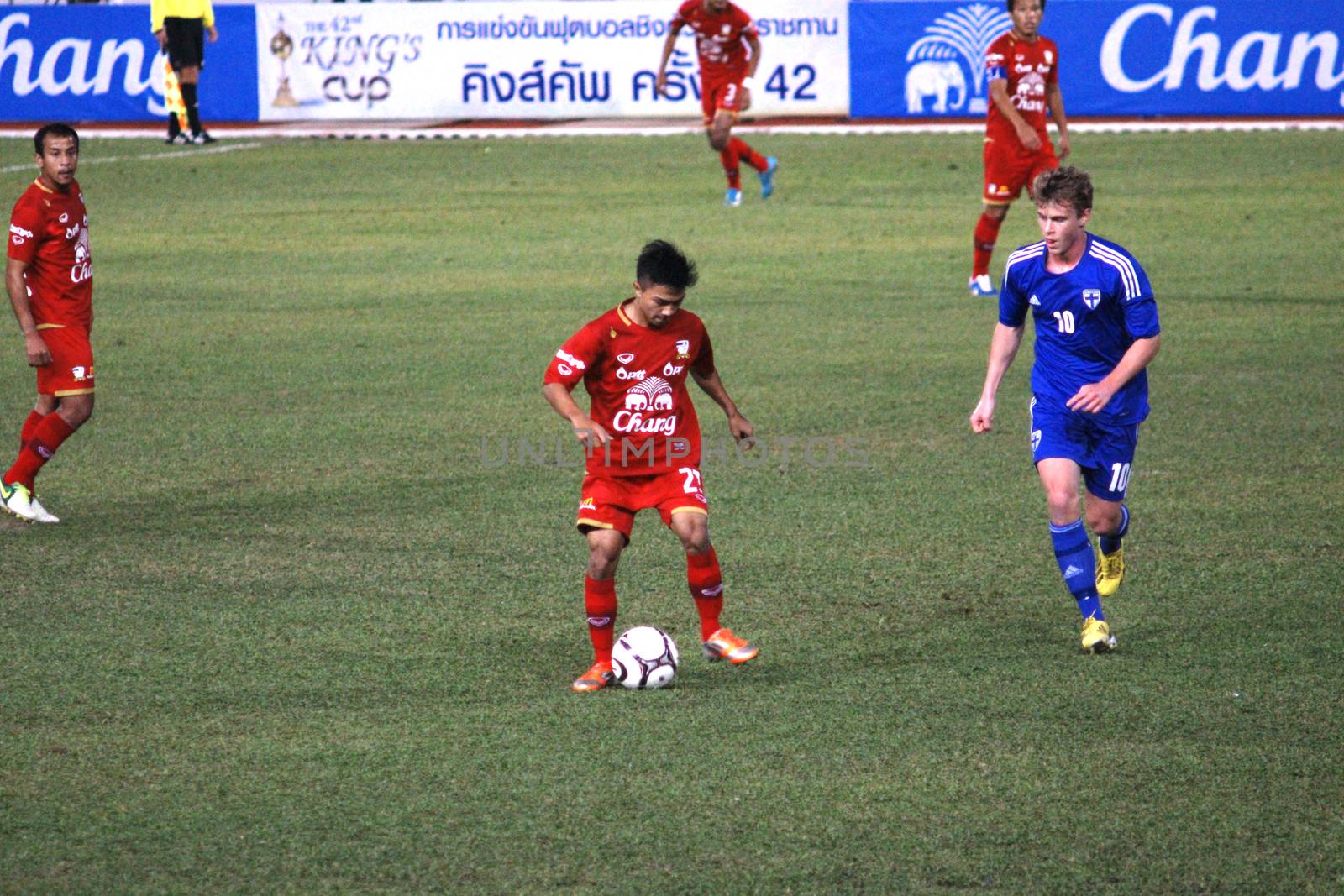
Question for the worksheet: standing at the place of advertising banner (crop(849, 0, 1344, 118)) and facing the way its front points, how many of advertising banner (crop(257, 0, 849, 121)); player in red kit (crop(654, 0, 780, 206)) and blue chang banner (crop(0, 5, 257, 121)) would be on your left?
0

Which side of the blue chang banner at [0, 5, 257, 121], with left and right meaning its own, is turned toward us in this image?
front

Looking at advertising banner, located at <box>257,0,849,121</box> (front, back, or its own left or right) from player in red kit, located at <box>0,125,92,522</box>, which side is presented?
front

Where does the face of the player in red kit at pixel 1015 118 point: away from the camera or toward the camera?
toward the camera

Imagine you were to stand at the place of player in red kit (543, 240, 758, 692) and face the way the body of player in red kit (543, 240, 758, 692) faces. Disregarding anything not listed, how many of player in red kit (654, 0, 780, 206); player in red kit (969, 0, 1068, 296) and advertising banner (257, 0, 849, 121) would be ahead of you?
0

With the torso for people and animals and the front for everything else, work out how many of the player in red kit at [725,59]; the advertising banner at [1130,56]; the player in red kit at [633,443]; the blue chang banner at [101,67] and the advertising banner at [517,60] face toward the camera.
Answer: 5

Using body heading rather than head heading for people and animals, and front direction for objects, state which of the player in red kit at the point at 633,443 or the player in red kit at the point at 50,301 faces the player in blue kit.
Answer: the player in red kit at the point at 50,301

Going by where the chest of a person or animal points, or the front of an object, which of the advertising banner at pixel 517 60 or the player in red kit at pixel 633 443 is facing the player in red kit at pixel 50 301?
the advertising banner

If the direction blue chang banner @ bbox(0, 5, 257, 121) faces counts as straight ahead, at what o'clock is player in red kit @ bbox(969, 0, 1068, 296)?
The player in red kit is roughly at 11 o'clock from the blue chang banner.

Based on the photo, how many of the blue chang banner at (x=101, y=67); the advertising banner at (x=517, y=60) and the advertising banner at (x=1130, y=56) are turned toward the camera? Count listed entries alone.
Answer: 3

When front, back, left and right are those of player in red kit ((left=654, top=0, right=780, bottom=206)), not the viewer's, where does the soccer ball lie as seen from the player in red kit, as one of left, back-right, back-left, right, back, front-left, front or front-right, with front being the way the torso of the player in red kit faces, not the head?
front

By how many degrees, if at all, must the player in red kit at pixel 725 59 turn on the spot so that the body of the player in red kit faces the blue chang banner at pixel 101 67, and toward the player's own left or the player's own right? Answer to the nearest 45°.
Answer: approximately 135° to the player's own right

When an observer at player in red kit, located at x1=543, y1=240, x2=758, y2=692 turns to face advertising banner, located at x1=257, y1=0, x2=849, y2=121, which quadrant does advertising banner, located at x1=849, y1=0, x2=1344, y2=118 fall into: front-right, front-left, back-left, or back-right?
front-right

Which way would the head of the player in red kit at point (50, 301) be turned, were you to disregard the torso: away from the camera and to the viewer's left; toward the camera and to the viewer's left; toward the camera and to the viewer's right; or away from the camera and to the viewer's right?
toward the camera and to the viewer's right

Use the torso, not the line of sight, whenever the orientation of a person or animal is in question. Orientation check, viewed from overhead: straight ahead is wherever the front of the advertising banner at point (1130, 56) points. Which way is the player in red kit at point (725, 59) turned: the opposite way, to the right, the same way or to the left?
the same way

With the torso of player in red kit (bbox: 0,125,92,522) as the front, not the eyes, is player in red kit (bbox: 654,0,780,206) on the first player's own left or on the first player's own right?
on the first player's own left

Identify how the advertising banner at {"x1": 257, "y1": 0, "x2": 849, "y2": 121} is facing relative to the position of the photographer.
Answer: facing the viewer

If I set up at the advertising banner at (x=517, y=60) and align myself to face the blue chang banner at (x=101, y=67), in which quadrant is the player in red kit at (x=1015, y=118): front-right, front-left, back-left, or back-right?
back-left

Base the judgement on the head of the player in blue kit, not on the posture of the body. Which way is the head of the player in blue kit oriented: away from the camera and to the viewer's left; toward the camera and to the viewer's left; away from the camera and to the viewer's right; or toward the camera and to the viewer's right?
toward the camera and to the viewer's left
